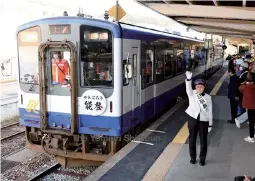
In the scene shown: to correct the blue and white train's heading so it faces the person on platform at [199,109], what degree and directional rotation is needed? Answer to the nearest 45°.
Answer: approximately 90° to its left

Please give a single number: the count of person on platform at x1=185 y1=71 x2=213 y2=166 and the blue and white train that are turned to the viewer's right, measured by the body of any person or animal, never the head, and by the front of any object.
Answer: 0

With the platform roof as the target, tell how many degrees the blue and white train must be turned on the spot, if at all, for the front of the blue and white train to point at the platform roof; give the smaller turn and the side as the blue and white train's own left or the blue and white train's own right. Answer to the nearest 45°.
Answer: approximately 180°

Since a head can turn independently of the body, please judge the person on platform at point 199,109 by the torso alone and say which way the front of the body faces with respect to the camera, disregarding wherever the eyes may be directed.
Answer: toward the camera

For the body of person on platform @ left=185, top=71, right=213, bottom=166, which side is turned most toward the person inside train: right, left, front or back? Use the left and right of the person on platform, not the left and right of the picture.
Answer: right

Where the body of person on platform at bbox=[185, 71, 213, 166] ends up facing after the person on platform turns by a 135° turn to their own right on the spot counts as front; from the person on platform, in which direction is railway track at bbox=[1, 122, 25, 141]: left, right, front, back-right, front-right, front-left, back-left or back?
front

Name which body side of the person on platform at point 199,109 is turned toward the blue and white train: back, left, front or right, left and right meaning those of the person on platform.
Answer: right

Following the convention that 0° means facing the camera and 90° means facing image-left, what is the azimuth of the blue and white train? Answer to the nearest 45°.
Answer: approximately 45°

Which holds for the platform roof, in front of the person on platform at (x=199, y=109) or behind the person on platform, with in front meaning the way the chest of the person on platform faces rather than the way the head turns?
behind
